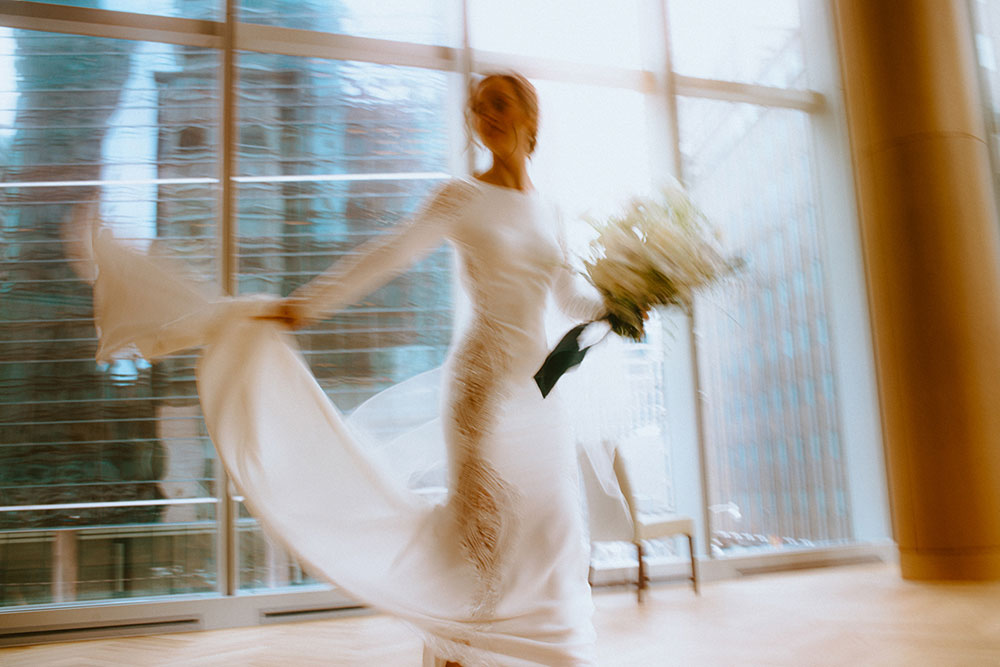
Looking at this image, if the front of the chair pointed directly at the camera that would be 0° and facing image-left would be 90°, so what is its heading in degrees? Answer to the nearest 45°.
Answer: approximately 270°

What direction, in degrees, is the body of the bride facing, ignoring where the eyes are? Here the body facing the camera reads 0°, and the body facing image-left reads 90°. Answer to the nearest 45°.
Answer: approximately 315°

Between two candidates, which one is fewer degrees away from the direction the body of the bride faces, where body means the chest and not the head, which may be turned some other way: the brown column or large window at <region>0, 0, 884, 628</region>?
the brown column

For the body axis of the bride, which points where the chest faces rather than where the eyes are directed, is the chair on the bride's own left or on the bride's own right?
on the bride's own left

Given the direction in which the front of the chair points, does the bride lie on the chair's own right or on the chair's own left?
on the chair's own right
